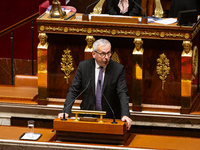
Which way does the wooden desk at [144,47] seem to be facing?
toward the camera

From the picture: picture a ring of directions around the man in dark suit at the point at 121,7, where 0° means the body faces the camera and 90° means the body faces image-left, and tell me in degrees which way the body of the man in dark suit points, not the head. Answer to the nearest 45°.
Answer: approximately 0°

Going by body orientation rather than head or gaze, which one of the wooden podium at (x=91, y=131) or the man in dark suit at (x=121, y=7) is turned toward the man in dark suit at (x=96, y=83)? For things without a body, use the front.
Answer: the man in dark suit at (x=121, y=7)

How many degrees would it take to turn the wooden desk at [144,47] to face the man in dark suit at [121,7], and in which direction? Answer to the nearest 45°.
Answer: approximately 180°

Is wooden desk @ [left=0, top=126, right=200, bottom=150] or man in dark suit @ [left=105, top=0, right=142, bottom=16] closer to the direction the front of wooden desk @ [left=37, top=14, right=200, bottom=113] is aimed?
the wooden desk

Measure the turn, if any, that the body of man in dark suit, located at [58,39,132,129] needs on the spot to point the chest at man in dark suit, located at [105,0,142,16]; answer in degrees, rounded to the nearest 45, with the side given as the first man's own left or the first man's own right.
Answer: approximately 180°

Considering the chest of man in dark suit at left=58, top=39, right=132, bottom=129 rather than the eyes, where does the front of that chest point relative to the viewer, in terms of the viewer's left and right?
facing the viewer

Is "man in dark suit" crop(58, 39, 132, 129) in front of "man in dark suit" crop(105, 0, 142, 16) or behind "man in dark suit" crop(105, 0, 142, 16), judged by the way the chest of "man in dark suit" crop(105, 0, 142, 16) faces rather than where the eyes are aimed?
in front

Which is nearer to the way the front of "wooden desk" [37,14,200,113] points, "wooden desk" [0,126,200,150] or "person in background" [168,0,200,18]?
the wooden desk

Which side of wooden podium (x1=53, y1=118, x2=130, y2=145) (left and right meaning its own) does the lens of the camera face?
front

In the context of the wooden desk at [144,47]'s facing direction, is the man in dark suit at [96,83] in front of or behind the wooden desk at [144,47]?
in front
